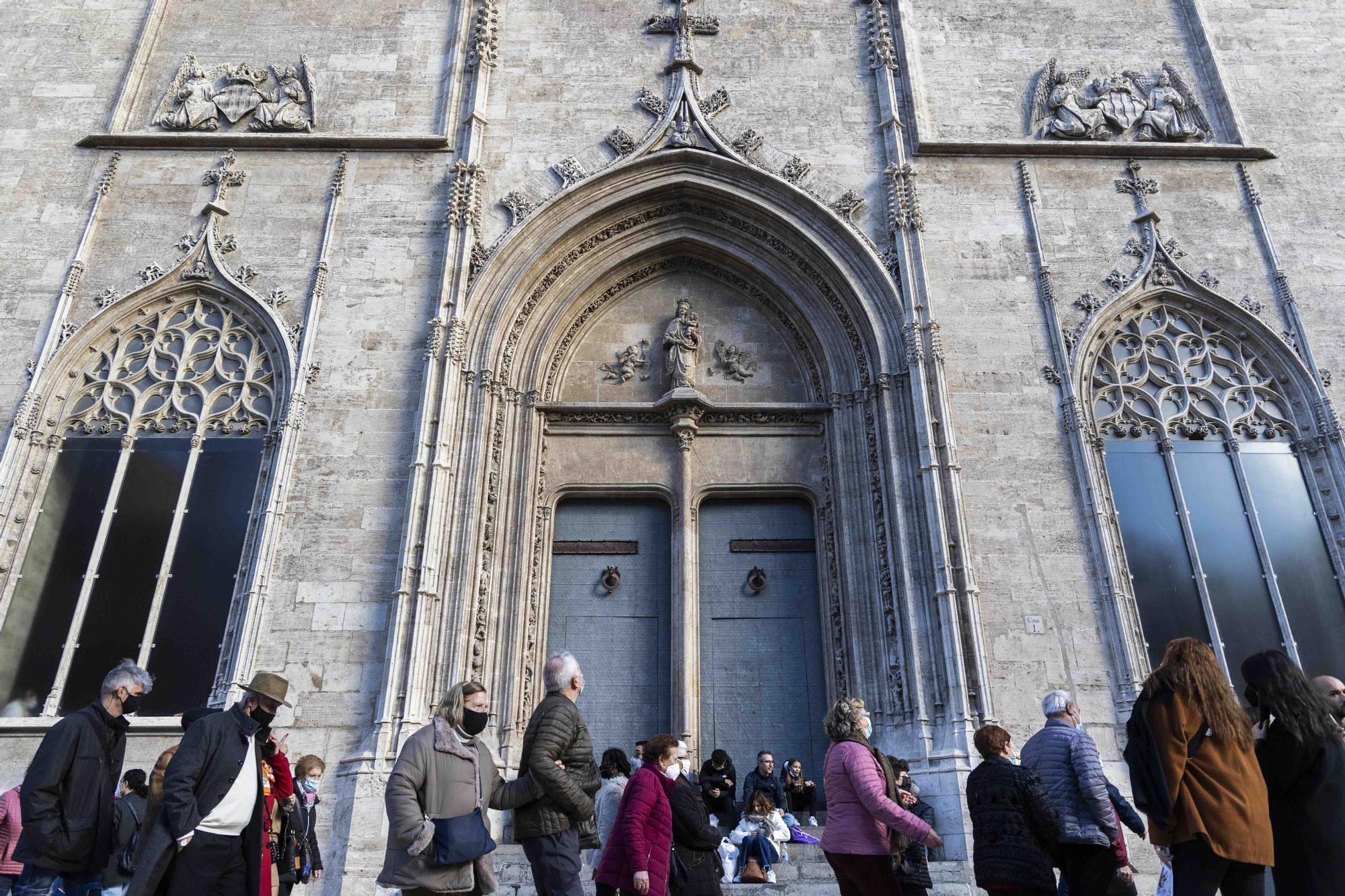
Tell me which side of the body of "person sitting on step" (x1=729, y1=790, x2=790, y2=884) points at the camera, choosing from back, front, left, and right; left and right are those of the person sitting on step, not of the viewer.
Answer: front

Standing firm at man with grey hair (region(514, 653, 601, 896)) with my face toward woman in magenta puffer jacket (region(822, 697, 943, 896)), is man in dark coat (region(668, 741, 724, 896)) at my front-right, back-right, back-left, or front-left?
front-left

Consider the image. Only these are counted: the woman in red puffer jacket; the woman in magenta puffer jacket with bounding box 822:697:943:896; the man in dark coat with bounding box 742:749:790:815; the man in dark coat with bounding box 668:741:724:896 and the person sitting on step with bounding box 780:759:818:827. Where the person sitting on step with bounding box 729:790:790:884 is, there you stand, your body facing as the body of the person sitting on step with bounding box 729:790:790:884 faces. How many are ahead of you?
3

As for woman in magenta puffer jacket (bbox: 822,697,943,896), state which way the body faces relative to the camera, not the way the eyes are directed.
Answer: to the viewer's right

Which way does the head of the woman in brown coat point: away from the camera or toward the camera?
away from the camera

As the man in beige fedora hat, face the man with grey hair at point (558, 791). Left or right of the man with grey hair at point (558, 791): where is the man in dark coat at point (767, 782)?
left

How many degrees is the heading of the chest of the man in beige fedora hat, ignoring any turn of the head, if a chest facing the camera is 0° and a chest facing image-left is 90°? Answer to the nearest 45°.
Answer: approximately 315°

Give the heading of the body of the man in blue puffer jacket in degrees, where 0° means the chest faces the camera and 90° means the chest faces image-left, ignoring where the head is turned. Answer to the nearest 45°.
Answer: approximately 225°

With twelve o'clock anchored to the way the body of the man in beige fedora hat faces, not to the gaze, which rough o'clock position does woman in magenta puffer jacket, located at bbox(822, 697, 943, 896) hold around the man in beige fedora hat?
The woman in magenta puffer jacket is roughly at 11 o'clock from the man in beige fedora hat.

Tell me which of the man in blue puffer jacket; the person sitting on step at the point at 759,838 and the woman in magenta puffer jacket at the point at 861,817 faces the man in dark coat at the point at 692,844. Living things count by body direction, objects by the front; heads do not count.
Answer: the person sitting on step

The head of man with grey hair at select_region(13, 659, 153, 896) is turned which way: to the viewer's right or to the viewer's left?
to the viewer's right
